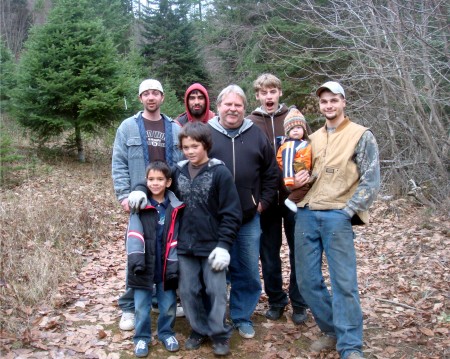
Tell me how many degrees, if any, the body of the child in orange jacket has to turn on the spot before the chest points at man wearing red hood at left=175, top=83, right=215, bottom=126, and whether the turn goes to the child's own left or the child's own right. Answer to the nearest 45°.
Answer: approximately 135° to the child's own right

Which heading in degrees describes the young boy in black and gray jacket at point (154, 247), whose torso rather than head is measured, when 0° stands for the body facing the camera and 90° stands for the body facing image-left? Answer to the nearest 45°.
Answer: approximately 0°

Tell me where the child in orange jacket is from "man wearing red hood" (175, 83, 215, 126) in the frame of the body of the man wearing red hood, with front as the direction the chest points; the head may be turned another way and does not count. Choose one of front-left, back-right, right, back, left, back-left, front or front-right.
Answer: front-left

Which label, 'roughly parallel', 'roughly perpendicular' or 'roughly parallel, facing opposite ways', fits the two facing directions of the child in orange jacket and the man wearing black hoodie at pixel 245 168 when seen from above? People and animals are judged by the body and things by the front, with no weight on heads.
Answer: roughly parallel

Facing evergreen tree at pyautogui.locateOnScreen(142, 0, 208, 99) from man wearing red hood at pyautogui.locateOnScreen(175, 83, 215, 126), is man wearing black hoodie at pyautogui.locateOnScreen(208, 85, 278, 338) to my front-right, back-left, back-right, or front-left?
back-right

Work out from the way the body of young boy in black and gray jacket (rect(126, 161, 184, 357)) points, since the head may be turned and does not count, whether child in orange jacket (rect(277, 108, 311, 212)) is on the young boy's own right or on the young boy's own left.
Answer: on the young boy's own left

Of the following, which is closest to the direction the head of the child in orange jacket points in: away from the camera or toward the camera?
toward the camera

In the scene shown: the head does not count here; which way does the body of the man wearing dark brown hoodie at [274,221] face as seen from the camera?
toward the camera

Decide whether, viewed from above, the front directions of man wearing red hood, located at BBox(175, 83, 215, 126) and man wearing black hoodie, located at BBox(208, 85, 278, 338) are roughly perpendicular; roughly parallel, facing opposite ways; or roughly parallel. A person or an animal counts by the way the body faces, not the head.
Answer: roughly parallel

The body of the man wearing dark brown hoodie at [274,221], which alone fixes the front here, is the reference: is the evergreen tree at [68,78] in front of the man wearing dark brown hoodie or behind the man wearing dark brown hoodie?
behind

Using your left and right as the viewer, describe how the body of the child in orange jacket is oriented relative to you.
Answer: facing the viewer

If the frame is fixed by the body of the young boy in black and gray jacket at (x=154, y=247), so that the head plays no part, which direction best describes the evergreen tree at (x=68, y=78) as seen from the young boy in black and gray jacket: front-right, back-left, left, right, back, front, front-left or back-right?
back

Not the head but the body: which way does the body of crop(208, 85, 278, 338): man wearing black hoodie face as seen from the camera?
toward the camera

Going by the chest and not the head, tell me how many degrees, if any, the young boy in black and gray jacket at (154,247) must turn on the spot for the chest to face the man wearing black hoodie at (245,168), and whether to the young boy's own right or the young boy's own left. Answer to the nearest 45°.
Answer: approximately 90° to the young boy's own left

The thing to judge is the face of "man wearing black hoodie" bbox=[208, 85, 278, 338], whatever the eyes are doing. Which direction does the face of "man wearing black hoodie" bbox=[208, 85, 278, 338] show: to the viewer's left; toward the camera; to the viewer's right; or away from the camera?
toward the camera

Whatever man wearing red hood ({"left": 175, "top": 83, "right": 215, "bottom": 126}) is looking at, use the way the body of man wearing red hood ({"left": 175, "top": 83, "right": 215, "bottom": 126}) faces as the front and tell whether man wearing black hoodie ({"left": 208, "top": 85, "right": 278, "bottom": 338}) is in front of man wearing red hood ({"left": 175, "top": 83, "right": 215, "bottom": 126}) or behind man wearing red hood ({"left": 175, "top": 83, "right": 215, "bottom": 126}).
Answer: in front
